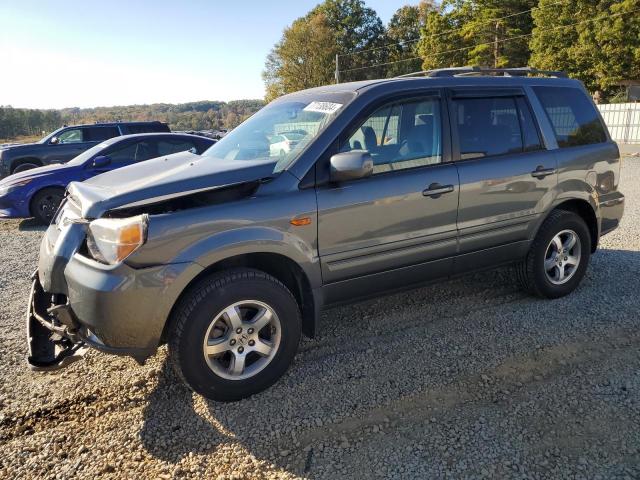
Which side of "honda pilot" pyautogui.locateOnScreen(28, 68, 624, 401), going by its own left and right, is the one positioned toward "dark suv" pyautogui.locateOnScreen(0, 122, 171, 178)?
right

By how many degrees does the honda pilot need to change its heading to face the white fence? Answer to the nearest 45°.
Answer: approximately 180°

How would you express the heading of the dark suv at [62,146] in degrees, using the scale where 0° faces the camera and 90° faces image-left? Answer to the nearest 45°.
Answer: approximately 90°

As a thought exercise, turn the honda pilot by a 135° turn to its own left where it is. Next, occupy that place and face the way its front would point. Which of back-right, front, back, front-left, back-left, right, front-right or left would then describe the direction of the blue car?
back-left

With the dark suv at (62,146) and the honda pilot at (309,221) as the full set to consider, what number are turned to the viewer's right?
0

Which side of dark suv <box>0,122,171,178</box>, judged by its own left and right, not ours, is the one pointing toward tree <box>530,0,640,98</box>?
back

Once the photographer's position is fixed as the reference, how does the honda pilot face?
facing the viewer and to the left of the viewer

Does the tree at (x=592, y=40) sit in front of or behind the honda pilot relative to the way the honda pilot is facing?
behind

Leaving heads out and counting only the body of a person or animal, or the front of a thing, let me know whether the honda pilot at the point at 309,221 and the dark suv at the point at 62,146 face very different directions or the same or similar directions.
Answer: same or similar directions

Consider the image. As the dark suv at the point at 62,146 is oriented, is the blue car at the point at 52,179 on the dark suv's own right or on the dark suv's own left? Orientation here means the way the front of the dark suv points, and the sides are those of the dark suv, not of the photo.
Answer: on the dark suv's own left
